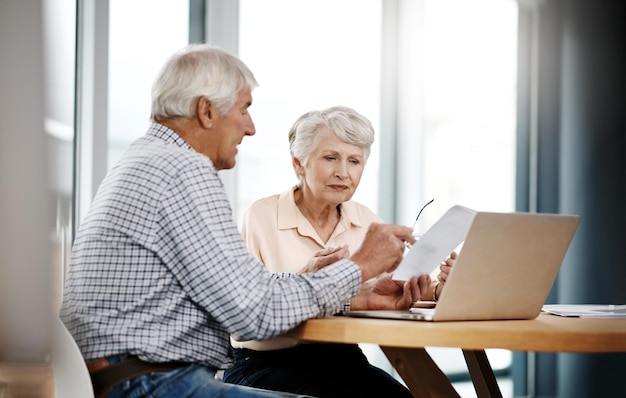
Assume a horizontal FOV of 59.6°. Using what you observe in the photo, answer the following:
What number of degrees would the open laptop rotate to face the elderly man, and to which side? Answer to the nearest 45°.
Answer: approximately 45° to its left

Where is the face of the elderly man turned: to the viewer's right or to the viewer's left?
to the viewer's right

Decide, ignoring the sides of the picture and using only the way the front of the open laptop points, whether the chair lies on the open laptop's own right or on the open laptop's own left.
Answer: on the open laptop's own left

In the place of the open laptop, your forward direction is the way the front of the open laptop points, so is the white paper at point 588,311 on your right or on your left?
on your right

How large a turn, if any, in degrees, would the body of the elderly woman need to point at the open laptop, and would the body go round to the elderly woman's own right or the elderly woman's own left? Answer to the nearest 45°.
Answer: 0° — they already face it

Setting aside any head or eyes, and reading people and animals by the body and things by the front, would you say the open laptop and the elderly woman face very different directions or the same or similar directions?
very different directions

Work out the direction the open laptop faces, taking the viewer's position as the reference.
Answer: facing away from the viewer and to the left of the viewer

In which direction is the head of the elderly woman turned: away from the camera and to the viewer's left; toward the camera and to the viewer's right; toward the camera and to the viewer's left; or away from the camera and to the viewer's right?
toward the camera and to the viewer's right

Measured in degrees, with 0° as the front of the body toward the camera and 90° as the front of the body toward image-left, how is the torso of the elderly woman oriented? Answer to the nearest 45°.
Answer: approximately 315°
